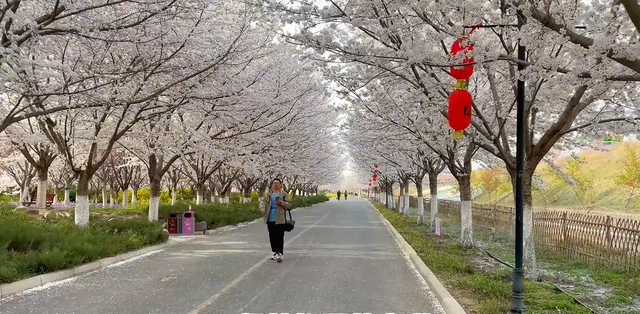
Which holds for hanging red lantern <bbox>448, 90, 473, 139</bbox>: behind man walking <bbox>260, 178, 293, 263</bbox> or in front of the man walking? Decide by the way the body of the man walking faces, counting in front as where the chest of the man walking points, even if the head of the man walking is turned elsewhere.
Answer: in front

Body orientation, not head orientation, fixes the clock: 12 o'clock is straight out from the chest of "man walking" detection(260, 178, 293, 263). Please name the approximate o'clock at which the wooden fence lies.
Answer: The wooden fence is roughly at 9 o'clock from the man walking.

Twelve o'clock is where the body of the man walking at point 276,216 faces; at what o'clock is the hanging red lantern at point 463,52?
The hanging red lantern is roughly at 11 o'clock from the man walking.

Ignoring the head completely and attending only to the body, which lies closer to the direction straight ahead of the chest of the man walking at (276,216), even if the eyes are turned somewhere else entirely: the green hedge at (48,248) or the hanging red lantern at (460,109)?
the hanging red lantern

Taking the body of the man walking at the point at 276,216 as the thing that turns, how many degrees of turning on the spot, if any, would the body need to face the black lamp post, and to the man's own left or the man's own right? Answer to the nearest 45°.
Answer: approximately 45° to the man's own left

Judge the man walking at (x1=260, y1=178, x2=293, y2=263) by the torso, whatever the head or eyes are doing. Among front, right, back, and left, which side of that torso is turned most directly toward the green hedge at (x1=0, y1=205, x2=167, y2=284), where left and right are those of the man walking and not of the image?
right

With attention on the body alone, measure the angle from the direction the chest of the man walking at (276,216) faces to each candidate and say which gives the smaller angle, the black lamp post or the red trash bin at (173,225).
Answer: the black lamp post

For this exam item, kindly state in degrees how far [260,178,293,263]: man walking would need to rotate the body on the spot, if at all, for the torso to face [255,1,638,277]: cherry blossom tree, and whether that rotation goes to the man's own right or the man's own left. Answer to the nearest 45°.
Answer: approximately 45° to the man's own left

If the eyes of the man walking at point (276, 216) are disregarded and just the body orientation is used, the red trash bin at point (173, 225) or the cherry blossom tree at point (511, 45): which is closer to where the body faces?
the cherry blossom tree

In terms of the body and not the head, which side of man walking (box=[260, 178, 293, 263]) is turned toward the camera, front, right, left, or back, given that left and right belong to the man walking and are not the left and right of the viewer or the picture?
front
